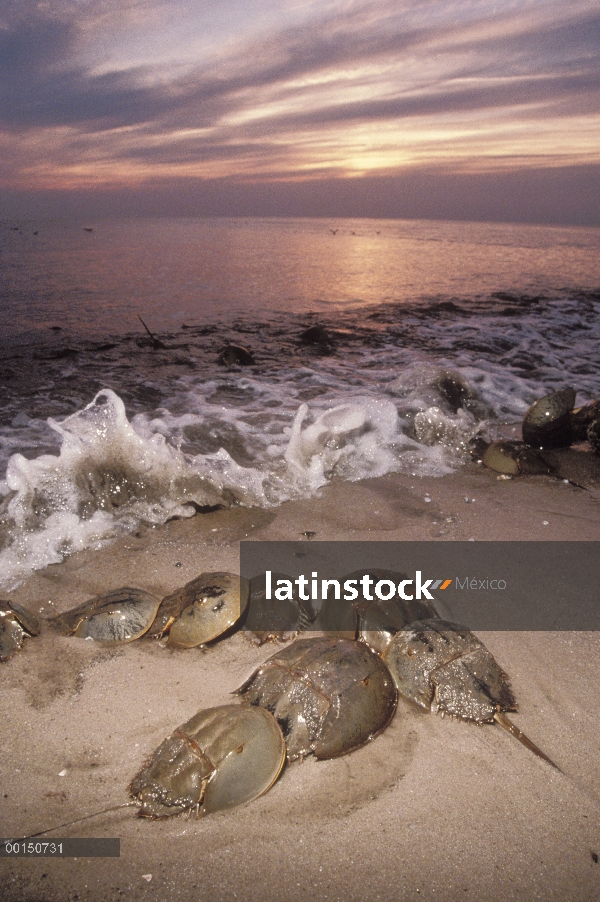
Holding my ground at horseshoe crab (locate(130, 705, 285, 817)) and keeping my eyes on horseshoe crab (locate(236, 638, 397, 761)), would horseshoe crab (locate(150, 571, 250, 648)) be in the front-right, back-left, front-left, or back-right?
front-left

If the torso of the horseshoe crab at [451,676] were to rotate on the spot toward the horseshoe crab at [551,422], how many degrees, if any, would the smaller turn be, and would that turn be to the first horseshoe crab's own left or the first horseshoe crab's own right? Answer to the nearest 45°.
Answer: approximately 45° to the first horseshoe crab's own right

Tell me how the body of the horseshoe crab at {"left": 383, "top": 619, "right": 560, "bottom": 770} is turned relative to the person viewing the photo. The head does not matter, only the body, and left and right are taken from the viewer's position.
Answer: facing away from the viewer and to the left of the viewer

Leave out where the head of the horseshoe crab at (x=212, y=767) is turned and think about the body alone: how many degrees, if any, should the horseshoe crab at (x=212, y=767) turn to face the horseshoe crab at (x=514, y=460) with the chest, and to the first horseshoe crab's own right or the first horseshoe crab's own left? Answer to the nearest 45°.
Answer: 0° — it already faces it

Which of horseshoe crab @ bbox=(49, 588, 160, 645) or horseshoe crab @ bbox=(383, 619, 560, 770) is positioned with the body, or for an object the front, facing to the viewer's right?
horseshoe crab @ bbox=(49, 588, 160, 645)

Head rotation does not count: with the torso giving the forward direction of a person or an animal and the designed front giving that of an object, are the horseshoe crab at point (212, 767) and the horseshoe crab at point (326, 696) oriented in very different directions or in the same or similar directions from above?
same or similar directions

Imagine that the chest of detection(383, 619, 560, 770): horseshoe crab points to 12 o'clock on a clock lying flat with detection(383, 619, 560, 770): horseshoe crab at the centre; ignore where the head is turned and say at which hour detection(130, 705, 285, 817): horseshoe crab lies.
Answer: detection(130, 705, 285, 817): horseshoe crab is roughly at 9 o'clock from detection(383, 619, 560, 770): horseshoe crab.

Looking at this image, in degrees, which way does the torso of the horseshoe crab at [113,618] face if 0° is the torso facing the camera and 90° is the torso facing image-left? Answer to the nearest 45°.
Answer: approximately 270°

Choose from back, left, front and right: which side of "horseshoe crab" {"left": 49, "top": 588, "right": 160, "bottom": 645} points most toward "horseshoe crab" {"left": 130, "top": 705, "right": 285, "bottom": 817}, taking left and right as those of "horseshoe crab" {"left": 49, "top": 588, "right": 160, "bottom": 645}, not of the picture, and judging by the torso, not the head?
right

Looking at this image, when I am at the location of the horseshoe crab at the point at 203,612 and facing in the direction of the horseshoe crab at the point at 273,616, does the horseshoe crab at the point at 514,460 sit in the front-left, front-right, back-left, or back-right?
front-left

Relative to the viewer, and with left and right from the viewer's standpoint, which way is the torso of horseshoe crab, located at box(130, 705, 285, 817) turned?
facing away from the viewer and to the right of the viewer

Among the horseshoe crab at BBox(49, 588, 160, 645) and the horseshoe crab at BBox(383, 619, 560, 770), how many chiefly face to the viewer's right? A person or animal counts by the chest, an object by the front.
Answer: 1

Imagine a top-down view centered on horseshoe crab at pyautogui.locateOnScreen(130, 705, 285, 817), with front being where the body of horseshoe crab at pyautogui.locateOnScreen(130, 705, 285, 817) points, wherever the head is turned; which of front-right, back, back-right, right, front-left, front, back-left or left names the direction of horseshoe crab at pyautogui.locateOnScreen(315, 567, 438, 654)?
front
